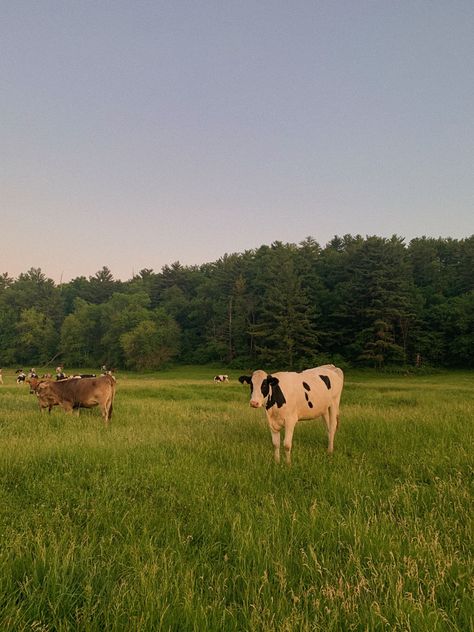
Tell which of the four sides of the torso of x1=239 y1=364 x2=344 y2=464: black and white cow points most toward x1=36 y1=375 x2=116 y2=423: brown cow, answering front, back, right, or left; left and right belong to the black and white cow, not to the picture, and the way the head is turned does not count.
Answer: right

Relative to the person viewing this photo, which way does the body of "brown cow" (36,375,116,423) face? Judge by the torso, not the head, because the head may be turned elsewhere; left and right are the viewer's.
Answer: facing to the left of the viewer

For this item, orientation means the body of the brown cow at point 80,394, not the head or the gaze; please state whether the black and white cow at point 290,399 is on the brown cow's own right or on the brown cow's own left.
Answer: on the brown cow's own left
